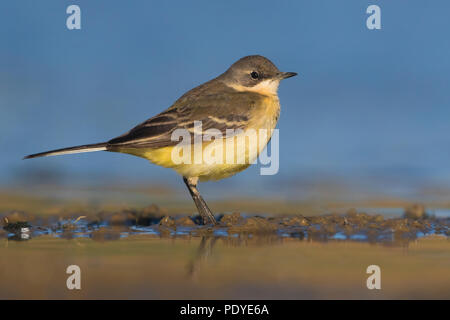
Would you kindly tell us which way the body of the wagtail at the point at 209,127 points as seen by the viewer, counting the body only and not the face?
to the viewer's right
